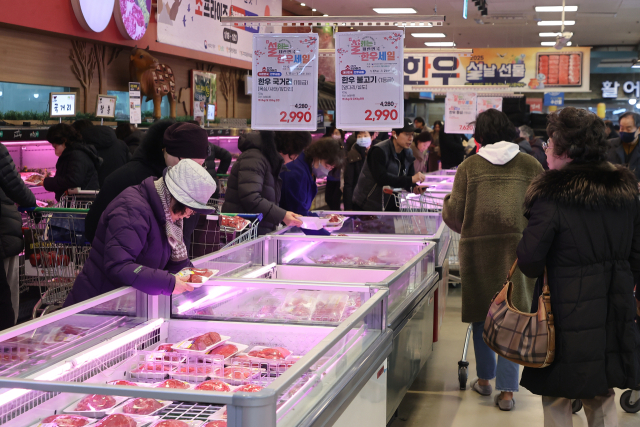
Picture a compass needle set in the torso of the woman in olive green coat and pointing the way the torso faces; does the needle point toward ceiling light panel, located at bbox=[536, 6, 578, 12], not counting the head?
yes

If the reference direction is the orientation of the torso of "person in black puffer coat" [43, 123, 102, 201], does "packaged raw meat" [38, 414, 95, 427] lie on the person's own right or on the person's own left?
on the person's own left

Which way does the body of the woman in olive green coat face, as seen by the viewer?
away from the camera

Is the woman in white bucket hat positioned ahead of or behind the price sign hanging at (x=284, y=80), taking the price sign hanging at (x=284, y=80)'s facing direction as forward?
ahead

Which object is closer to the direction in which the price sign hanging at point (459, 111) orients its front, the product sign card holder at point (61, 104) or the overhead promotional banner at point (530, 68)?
the product sign card holder

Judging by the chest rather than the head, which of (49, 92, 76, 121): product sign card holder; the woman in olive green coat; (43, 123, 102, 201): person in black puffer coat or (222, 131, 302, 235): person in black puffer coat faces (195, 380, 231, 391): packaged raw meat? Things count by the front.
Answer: the product sign card holder

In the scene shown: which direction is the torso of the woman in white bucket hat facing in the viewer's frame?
to the viewer's right

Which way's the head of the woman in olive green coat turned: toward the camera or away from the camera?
away from the camera

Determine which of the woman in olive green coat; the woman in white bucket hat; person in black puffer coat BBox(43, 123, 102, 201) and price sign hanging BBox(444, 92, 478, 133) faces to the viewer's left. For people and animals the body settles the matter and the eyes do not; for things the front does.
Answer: the person in black puffer coat

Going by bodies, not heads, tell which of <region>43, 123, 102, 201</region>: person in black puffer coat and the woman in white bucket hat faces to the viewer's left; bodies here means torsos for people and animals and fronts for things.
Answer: the person in black puffer coat

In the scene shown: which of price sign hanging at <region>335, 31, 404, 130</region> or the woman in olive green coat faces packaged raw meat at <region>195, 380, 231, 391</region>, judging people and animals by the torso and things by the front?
the price sign hanging
